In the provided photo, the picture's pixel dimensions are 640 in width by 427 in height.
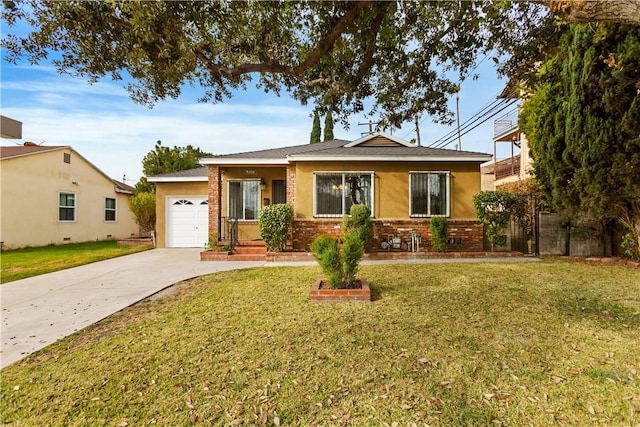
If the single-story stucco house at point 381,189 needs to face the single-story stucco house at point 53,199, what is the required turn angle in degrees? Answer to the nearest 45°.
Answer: approximately 90° to its right

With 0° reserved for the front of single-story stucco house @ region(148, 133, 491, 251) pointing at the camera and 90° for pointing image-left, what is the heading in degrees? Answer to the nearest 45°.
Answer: approximately 0°

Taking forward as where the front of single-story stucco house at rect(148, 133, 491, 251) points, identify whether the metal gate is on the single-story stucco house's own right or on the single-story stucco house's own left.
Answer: on the single-story stucco house's own left

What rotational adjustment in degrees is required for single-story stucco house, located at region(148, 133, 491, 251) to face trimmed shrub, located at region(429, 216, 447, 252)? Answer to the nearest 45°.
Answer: approximately 90° to its left

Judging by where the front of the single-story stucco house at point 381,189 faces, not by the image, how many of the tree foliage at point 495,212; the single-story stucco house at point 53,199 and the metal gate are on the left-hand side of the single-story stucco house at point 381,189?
2

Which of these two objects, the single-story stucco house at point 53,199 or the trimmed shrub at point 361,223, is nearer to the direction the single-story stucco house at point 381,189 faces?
the trimmed shrub

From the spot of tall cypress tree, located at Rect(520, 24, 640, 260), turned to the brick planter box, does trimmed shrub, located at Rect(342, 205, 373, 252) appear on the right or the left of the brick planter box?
right

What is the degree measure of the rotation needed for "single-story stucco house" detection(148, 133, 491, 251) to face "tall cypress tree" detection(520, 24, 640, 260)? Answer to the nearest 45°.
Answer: approximately 45° to its left

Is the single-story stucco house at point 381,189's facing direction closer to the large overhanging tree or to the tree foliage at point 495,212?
the large overhanging tree

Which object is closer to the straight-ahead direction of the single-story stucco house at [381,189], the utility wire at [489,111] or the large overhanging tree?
the large overhanging tree

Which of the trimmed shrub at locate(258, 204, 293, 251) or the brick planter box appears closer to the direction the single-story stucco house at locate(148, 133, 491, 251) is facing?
the brick planter box
